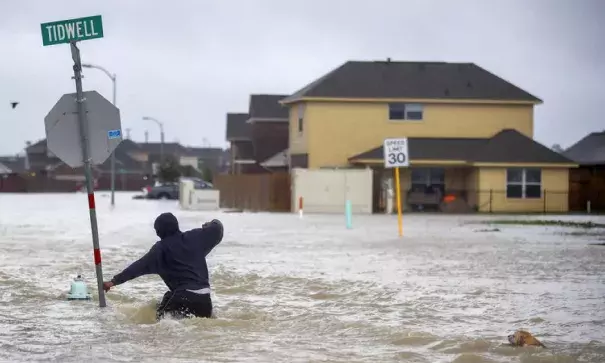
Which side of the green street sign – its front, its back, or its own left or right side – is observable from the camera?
front
